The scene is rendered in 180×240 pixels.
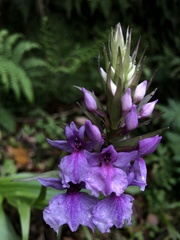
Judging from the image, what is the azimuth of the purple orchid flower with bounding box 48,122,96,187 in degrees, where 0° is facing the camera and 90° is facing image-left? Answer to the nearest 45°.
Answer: approximately 0°

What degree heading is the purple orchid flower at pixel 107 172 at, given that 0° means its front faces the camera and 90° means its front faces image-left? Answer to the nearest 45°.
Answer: approximately 0°
